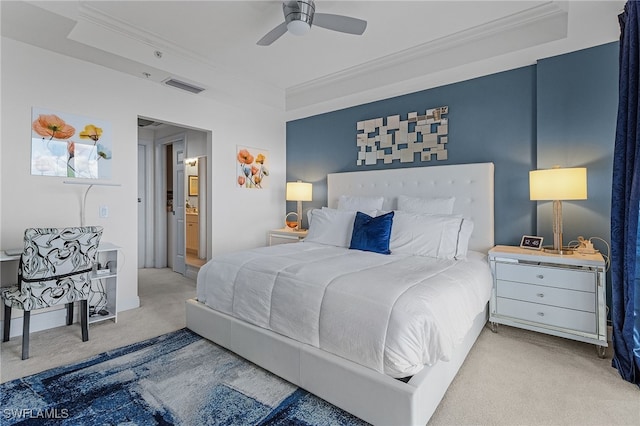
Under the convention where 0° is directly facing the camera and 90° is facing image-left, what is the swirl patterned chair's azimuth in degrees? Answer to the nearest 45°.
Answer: approximately 135°

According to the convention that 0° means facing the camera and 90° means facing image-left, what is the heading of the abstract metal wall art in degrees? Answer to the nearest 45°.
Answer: approximately 45°

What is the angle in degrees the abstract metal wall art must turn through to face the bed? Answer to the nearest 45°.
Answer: approximately 45° to its left

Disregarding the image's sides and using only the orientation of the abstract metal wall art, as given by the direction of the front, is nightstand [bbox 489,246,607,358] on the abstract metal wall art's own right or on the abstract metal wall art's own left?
on the abstract metal wall art's own left

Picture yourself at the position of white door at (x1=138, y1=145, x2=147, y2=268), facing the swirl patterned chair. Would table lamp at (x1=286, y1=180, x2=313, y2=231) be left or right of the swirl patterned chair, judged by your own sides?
left

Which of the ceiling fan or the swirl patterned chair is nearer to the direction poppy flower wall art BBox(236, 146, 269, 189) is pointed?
the ceiling fan

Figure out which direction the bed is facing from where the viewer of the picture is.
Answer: facing the viewer and to the left of the viewer

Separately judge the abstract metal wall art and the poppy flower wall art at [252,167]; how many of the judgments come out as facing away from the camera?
0

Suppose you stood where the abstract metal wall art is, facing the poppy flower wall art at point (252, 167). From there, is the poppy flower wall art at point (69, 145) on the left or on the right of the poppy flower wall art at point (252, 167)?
left

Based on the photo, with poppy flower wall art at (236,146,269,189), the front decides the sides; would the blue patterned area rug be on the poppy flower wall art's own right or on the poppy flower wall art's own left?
on the poppy flower wall art's own right

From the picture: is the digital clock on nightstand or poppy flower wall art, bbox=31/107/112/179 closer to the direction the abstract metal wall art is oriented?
the poppy flower wall art

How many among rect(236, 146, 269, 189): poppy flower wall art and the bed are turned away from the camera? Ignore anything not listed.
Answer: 0

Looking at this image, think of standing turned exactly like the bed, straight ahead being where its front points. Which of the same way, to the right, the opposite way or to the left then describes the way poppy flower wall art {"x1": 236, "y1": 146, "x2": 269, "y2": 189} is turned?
to the left

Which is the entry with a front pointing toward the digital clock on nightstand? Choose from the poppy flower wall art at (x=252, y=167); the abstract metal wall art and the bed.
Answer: the poppy flower wall art
